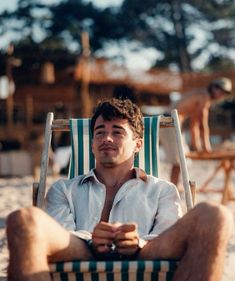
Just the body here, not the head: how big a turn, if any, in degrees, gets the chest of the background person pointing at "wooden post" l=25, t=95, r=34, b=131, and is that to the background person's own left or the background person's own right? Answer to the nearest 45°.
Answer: approximately 135° to the background person's own left

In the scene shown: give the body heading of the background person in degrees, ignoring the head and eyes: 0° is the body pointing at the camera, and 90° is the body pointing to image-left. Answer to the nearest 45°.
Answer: approximately 270°

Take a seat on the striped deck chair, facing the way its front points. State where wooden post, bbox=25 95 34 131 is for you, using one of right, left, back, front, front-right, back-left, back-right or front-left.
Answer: back

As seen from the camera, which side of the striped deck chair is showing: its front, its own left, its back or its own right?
front

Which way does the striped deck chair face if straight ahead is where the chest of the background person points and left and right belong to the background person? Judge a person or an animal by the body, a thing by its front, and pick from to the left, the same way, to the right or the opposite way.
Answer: to the right

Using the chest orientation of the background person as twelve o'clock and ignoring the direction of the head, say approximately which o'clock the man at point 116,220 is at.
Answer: The man is roughly at 3 o'clock from the background person.

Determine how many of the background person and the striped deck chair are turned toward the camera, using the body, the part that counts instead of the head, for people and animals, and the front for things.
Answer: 1

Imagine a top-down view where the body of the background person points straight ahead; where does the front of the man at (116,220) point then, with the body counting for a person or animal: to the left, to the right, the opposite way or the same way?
to the right

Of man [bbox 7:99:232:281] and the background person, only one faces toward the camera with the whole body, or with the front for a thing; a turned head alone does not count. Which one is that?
the man

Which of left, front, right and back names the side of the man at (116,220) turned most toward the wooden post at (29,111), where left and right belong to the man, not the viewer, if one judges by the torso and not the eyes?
back

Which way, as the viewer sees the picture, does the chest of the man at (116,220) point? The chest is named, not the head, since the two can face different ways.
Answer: toward the camera
